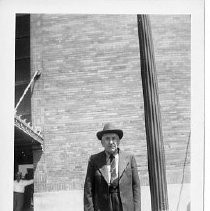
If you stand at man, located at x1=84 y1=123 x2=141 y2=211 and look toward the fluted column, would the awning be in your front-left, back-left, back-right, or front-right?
back-left

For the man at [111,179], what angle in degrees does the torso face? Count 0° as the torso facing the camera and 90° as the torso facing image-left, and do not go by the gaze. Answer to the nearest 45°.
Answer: approximately 0°
